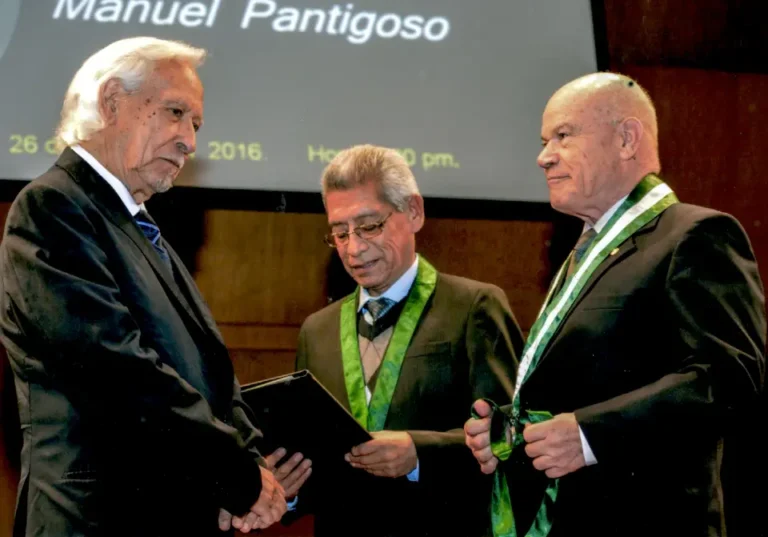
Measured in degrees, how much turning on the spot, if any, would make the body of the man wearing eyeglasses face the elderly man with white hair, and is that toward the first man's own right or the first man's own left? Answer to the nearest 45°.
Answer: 0° — they already face them

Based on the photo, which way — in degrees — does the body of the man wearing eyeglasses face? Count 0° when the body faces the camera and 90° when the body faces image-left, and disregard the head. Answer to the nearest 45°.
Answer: approximately 45°

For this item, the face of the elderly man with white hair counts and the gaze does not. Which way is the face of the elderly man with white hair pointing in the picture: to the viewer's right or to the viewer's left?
to the viewer's right
